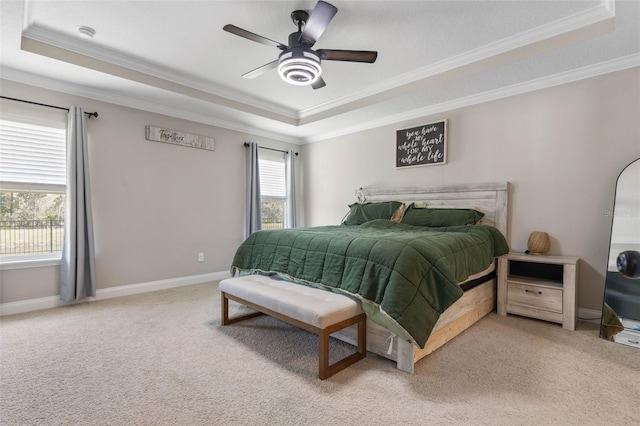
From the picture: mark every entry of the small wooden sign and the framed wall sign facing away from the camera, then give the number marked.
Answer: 0

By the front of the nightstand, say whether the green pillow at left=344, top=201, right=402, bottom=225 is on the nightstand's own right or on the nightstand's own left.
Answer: on the nightstand's own right

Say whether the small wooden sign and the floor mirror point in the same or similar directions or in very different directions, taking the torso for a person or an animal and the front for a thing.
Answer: very different directions

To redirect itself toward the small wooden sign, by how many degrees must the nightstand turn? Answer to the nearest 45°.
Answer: approximately 45° to its right

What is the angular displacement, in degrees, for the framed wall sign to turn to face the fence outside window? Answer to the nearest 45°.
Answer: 0° — it already faces it

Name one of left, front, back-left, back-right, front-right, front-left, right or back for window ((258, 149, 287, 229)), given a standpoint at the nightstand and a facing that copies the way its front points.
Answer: front-right

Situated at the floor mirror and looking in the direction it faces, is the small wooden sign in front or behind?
in front

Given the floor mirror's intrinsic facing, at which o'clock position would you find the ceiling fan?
The ceiling fan is roughly at 2 o'clock from the floor mirror.

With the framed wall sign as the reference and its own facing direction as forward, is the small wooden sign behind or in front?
in front

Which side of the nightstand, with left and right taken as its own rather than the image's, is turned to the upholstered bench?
front

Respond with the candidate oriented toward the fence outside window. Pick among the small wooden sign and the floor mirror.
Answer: the floor mirror

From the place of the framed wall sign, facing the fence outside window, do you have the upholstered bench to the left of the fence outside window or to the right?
left

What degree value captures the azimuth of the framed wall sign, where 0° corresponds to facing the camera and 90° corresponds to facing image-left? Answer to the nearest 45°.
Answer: approximately 45°

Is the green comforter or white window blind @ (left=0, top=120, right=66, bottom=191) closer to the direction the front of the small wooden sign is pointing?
the green comforter

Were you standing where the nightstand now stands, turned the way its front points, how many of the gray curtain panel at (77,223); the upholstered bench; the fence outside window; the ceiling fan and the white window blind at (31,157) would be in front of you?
5

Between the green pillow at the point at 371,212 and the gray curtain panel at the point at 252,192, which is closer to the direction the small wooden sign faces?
the green pillow

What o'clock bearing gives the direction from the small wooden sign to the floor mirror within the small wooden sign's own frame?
The floor mirror is roughly at 12 o'clock from the small wooden sign.

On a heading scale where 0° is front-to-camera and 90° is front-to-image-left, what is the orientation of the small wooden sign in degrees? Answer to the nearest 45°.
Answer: approximately 315°
